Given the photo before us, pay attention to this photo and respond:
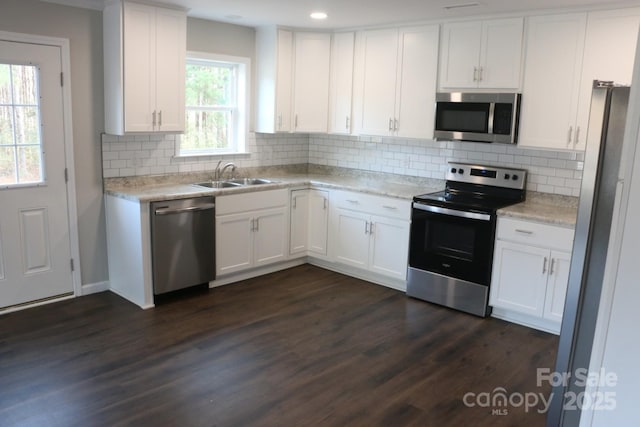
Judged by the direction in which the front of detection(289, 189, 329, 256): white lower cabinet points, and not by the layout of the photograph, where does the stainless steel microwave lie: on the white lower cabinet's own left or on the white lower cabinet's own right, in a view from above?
on the white lower cabinet's own left

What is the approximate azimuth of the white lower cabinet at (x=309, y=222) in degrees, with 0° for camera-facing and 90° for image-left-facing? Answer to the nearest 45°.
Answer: approximately 0°

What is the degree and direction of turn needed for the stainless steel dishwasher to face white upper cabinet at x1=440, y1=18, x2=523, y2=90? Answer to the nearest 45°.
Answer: approximately 45° to its left

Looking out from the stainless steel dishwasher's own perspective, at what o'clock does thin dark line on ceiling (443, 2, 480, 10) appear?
The thin dark line on ceiling is roughly at 11 o'clock from the stainless steel dishwasher.

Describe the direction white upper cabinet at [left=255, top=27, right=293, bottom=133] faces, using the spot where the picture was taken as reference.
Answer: facing the viewer and to the right of the viewer

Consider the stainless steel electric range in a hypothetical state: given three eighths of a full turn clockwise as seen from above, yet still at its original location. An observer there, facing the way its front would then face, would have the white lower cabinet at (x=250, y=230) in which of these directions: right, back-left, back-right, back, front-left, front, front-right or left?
left

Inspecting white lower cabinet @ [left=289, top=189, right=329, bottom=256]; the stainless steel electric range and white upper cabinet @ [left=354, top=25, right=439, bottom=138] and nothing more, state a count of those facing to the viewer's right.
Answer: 0

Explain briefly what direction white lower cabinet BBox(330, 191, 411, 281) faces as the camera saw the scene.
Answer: facing the viewer and to the left of the viewer

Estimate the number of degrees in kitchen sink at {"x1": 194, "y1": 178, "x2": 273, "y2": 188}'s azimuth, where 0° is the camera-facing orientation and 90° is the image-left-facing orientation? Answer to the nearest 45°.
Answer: approximately 315°
